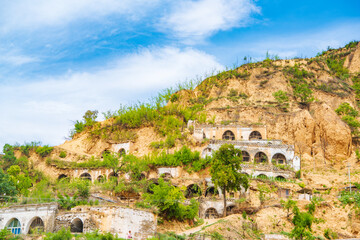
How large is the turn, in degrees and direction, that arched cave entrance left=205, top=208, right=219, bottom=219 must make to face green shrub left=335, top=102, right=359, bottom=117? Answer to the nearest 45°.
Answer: approximately 135° to its left

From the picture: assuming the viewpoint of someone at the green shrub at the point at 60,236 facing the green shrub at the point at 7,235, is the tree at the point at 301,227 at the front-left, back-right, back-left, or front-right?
back-right

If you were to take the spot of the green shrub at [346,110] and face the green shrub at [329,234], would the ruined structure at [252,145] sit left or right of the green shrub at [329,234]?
right

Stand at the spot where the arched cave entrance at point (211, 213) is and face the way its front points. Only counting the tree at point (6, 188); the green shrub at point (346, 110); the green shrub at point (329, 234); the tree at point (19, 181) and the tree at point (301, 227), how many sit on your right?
2

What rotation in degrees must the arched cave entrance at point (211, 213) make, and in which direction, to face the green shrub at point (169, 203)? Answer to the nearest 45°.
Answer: approximately 45° to its right

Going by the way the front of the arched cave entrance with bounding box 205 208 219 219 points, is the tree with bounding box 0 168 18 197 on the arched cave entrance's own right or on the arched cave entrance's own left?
on the arched cave entrance's own right

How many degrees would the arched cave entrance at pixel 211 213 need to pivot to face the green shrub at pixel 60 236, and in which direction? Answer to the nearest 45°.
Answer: approximately 45° to its right

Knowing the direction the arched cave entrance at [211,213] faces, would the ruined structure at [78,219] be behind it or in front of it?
in front

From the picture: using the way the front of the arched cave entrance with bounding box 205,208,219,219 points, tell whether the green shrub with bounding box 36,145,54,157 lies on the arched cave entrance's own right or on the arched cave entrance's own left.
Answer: on the arched cave entrance's own right

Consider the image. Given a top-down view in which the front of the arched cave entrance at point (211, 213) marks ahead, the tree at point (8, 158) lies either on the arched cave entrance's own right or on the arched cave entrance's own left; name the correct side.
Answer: on the arched cave entrance's own right

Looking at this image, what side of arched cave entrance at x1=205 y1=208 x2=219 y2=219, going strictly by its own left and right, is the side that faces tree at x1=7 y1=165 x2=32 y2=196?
right

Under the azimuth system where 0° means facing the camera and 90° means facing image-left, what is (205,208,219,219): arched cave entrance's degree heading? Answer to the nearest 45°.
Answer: approximately 0°

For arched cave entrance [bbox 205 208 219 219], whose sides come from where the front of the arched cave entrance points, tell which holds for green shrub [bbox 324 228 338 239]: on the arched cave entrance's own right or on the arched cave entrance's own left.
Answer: on the arched cave entrance's own left
